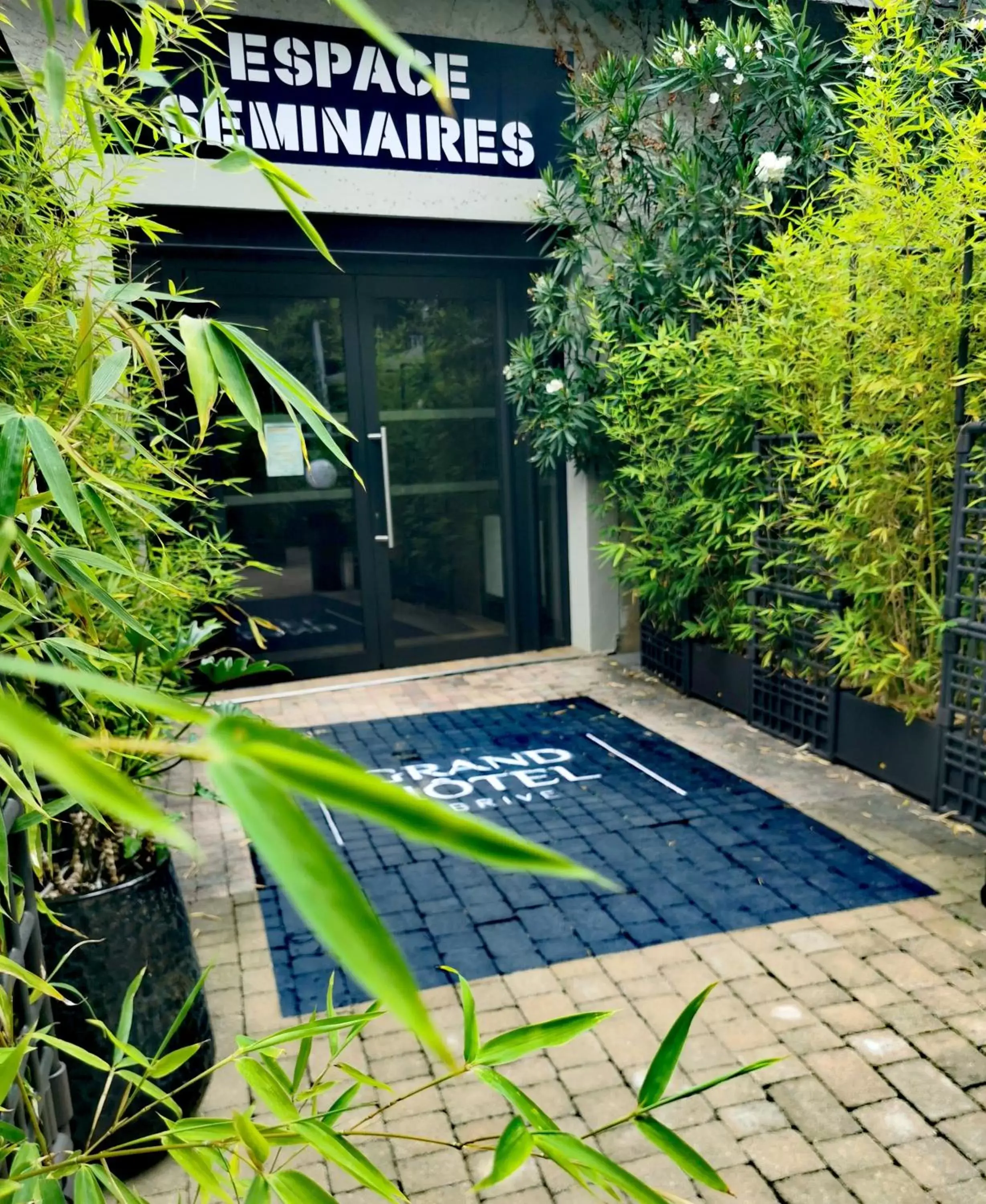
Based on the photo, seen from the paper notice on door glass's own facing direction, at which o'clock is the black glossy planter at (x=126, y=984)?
The black glossy planter is roughly at 12 o'clock from the paper notice on door glass.

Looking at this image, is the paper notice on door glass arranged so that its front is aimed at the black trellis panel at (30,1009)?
yes

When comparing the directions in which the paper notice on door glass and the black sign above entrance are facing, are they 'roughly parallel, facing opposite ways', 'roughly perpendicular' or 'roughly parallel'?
roughly parallel

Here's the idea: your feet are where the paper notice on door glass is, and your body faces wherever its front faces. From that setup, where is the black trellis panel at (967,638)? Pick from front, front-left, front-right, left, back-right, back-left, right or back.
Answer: front-left

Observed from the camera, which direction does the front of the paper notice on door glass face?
facing the viewer

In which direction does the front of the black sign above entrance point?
toward the camera

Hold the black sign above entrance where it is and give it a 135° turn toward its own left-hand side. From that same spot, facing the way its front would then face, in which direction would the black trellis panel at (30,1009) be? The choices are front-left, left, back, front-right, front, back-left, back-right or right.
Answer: back-right

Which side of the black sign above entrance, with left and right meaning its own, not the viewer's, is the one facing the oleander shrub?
left

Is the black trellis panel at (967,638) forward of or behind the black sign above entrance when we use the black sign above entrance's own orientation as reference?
forward

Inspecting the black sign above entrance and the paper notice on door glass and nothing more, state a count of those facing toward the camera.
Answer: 2

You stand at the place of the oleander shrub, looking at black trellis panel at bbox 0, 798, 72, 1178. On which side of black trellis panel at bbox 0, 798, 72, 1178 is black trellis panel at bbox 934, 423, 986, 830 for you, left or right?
left

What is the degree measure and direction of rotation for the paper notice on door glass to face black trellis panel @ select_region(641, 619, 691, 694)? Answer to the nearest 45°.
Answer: approximately 90° to its left
